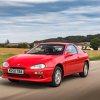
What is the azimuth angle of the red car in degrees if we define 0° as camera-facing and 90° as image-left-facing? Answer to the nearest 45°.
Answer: approximately 45°
